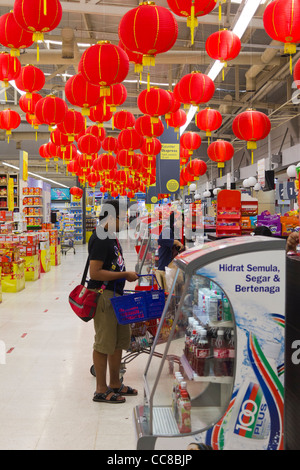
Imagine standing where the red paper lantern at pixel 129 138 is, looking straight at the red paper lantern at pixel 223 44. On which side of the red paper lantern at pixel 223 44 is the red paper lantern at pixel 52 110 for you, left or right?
right

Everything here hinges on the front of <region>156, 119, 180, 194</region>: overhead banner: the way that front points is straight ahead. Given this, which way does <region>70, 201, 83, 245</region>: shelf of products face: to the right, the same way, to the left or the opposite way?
the same way

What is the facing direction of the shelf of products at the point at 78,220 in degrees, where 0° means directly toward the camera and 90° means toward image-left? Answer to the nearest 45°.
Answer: approximately 0°

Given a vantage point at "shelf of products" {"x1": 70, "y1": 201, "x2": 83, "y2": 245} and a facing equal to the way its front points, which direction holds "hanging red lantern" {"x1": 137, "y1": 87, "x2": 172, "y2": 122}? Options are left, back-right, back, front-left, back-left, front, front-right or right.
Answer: front

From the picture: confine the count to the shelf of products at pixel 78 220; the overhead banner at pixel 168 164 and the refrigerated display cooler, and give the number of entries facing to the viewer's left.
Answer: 1

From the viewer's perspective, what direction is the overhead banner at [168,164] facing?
toward the camera

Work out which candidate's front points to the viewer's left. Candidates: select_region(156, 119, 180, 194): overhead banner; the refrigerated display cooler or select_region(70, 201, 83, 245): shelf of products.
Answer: the refrigerated display cooler

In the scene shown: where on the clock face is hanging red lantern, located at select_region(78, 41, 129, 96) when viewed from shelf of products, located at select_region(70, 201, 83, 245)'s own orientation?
The hanging red lantern is roughly at 12 o'clock from the shelf of products.

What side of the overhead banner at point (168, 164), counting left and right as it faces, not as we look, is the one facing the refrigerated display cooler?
front

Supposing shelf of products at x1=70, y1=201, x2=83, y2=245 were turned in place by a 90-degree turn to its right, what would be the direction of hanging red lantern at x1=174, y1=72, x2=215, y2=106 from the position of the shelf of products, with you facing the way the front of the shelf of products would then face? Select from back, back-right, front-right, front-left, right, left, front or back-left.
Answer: left

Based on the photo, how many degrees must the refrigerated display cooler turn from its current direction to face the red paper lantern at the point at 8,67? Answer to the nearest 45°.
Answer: approximately 45° to its right

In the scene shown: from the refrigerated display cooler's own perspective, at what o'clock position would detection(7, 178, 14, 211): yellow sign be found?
The yellow sign is roughly at 2 o'clock from the refrigerated display cooler.

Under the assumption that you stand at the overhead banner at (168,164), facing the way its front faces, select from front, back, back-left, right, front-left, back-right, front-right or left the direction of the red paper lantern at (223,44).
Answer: front

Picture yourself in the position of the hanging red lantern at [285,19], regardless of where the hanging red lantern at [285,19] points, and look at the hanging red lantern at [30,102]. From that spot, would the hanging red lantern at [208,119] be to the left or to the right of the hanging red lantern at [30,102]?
right
